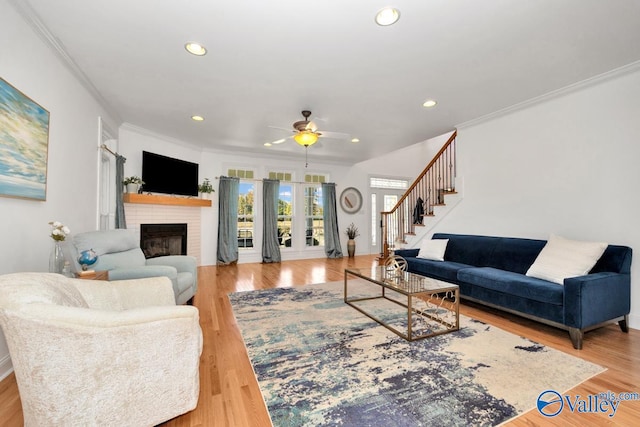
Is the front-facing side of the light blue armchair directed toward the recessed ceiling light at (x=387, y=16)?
yes

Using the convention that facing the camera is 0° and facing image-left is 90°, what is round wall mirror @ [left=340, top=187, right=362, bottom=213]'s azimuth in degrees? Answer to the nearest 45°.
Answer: approximately 0°

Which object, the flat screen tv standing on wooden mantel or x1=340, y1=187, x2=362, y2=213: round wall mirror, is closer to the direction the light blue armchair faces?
the round wall mirror

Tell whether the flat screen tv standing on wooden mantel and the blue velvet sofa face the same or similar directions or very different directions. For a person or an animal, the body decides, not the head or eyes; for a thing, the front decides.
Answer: very different directions

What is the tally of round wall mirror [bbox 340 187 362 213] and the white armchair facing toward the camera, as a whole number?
1

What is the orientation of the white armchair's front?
to the viewer's right

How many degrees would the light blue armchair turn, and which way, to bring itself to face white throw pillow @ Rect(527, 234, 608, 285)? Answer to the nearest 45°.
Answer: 0° — it already faces it

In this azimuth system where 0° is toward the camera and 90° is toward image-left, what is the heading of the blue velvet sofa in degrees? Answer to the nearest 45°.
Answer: approximately 45°

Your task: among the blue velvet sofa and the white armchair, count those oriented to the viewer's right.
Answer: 1

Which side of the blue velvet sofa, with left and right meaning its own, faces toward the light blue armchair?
front

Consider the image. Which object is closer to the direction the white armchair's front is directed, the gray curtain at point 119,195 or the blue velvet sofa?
the blue velvet sofa

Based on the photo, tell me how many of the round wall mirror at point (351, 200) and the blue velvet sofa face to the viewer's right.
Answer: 0

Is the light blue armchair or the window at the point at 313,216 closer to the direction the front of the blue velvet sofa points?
the light blue armchair

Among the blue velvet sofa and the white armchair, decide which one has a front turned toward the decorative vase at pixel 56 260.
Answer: the blue velvet sofa

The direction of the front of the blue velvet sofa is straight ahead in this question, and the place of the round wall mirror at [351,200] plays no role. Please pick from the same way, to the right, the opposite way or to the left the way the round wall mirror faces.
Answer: to the left

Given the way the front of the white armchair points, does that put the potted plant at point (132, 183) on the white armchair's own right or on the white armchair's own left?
on the white armchair's own left

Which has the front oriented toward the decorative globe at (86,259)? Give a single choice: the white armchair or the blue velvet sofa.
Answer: the blue velvet sofa
